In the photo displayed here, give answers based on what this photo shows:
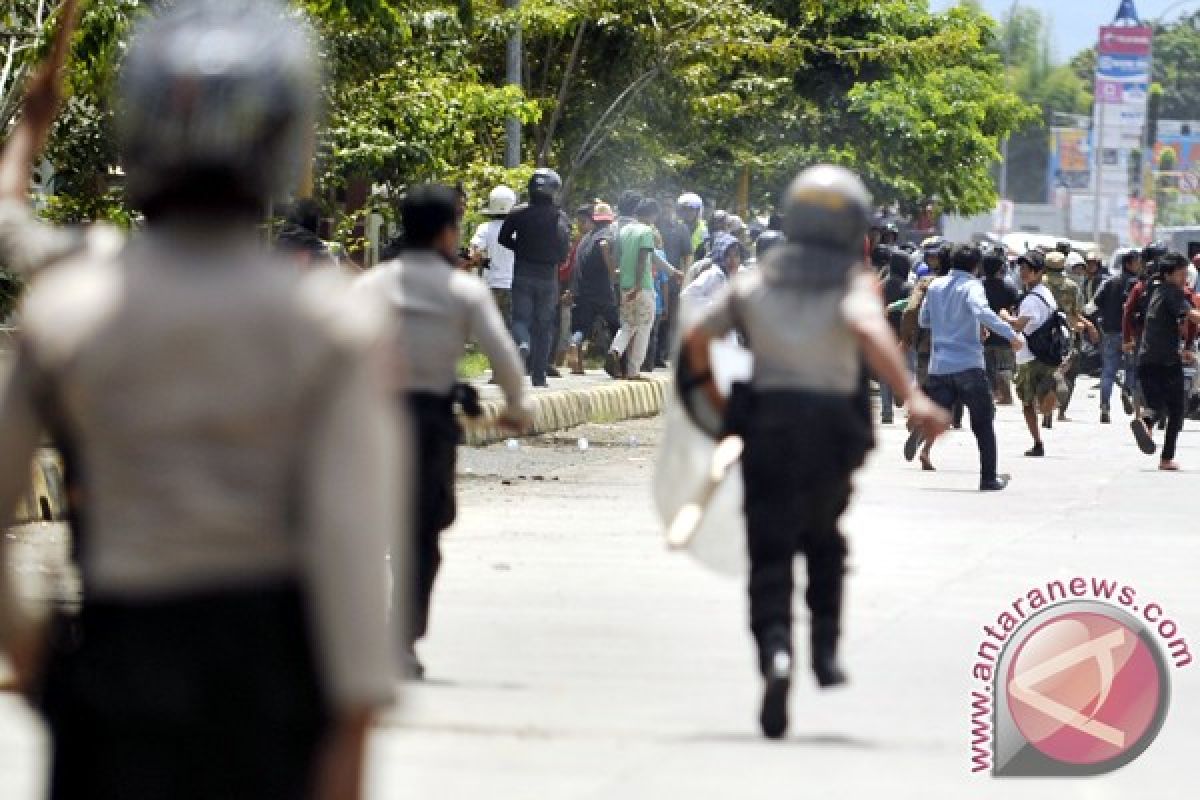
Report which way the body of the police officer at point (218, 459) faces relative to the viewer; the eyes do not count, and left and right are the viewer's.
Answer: facing away from the viewer

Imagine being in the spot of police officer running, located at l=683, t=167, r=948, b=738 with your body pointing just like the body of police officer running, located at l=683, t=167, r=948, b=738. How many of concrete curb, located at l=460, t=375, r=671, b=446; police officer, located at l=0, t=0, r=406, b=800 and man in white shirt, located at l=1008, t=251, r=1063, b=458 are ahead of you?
2

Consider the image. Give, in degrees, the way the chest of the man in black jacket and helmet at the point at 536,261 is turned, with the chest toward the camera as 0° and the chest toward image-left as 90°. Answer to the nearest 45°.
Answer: approximately 180°

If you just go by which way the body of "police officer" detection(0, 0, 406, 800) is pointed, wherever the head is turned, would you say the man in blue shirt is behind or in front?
in front

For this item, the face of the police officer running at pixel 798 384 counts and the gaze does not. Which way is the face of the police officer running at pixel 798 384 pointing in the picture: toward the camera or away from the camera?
away from the camera

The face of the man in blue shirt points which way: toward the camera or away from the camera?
away from the camera

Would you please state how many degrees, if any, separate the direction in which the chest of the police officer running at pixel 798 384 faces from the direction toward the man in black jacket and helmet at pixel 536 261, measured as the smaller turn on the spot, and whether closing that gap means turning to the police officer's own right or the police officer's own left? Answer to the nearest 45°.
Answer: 0° — they already face them

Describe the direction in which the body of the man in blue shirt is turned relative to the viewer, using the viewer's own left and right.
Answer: facing away from the viewer and to the right of the viewer

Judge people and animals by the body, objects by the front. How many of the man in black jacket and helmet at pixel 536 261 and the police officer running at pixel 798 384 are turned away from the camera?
2

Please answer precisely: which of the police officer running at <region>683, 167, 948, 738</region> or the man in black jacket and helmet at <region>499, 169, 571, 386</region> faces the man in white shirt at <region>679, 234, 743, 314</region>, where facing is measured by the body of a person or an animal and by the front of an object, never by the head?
the police officer running

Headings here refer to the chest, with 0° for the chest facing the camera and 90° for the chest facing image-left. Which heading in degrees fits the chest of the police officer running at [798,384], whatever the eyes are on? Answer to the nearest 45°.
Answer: approximately 180°
